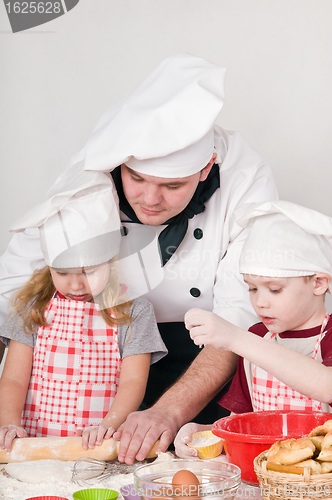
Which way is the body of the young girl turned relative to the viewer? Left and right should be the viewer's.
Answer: facing the viewer

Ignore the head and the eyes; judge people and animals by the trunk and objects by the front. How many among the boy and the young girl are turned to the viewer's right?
0

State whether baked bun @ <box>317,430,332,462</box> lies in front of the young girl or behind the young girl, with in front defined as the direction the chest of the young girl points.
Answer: in front

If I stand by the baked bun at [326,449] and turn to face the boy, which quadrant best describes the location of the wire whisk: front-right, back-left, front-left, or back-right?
front-left

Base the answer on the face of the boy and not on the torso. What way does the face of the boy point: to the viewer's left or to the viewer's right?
to the viewer's left
